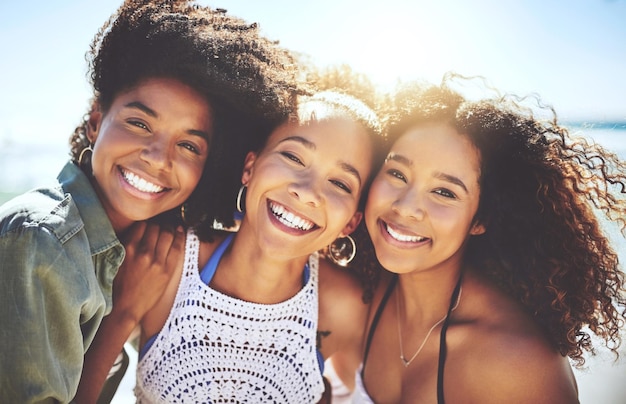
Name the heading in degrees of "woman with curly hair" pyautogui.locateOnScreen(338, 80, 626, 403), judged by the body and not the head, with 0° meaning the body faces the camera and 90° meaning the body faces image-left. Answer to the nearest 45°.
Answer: approximately 45°

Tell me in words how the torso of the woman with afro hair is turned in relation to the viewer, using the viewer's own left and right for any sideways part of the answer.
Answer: facing the viewer and to the right of the viewer

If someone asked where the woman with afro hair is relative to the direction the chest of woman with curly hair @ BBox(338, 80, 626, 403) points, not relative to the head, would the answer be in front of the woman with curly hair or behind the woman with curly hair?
in front

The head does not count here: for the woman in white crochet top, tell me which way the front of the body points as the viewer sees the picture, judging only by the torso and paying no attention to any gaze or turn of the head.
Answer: toward the camera

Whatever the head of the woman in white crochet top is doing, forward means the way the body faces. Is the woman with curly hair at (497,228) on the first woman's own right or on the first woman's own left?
on the first woman's own left

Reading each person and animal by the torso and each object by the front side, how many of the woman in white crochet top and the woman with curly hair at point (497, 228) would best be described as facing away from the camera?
0

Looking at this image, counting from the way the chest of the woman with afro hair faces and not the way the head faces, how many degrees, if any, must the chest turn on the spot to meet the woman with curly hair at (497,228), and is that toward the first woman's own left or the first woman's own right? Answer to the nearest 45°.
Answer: approximately 45° to the first woman's own left
